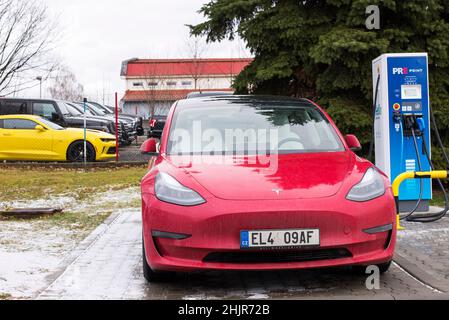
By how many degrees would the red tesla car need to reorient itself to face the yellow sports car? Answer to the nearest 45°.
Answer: approximately 135° to its right

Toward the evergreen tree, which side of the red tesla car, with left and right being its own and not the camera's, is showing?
back

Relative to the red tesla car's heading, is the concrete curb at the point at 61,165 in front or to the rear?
to the rear

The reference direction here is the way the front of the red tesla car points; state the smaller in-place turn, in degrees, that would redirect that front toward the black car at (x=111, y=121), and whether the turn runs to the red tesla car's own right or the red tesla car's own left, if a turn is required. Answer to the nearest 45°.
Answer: approximately 180°

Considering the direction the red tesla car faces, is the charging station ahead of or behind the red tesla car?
behind

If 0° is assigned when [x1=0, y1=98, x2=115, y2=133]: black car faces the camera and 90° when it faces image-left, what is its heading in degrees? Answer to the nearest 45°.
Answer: approximately 270°

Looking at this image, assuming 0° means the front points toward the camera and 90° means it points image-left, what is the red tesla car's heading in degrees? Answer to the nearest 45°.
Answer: approximately 0°
